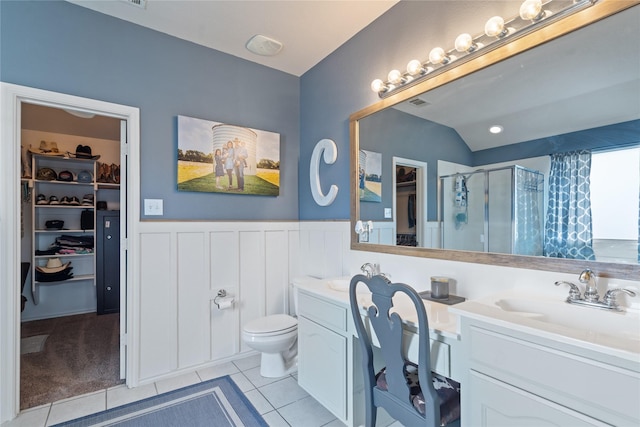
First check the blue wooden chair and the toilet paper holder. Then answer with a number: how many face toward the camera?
1

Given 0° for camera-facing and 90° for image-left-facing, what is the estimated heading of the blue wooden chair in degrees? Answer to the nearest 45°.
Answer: approximately 225°

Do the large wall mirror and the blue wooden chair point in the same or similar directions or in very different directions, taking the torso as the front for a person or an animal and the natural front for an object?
very different directions

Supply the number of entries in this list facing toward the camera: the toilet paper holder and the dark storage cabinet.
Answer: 2

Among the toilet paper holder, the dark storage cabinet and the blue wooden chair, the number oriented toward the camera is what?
2

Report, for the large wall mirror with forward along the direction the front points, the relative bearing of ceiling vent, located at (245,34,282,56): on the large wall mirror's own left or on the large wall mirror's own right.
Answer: on the large wall mirror's own right

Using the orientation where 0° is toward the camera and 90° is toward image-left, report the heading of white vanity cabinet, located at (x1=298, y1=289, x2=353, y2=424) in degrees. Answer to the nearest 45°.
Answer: approximately 45°

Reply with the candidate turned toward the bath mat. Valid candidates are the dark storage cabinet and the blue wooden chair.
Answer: the dark storage cabinet

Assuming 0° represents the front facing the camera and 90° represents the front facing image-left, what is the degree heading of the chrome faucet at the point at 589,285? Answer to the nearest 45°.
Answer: approximately 45°
